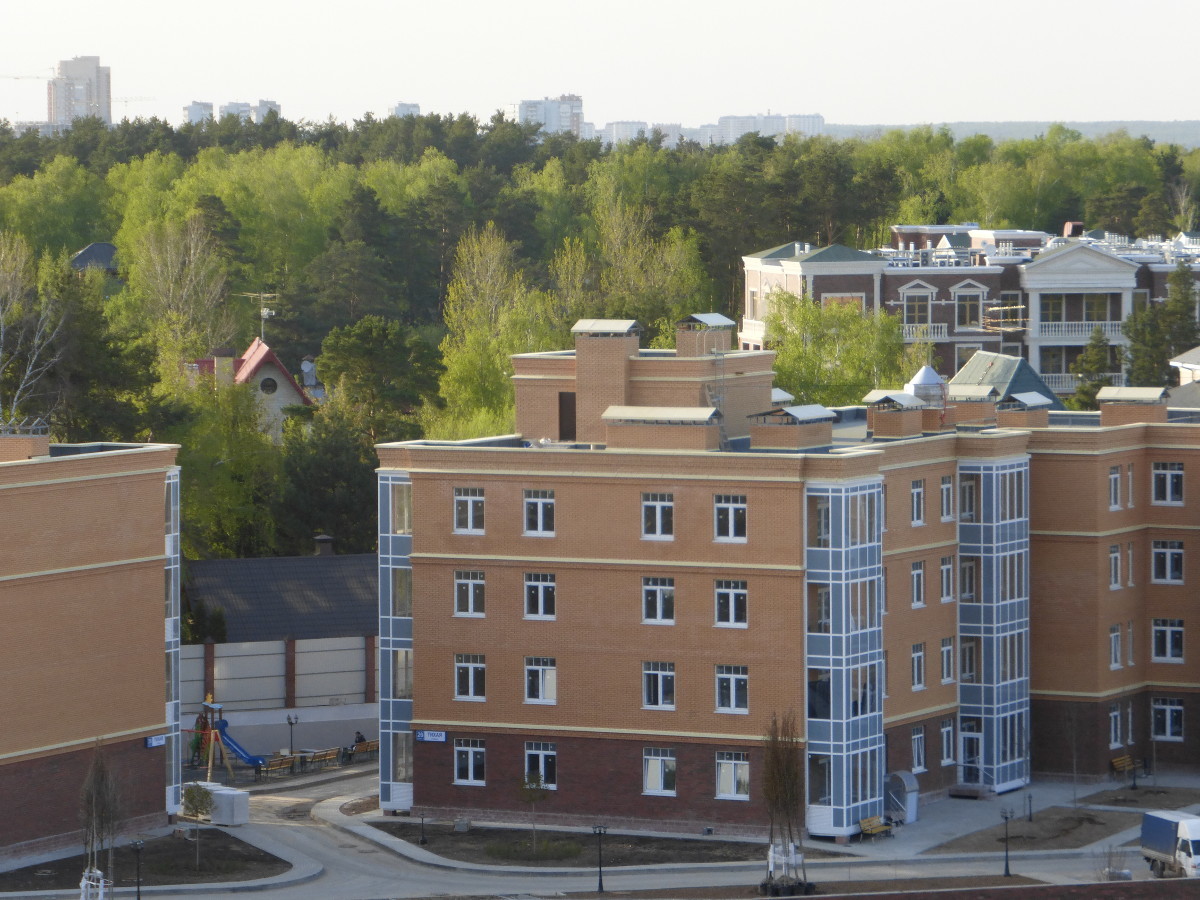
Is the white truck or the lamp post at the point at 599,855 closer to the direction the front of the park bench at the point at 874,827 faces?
the white truck

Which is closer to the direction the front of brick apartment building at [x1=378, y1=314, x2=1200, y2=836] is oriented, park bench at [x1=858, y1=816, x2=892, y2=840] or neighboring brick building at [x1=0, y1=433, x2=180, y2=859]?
the park bench

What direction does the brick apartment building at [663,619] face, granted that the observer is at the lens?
facing the viewer and to the right of the viewer

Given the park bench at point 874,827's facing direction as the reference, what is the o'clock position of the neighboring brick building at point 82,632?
The neighboring brick building is roughly at 4 o'clock from the park bench.

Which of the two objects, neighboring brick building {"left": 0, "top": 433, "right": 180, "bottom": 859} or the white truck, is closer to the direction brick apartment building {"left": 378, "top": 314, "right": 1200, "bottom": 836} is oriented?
the white truck

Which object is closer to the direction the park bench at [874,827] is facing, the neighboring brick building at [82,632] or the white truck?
the white truck

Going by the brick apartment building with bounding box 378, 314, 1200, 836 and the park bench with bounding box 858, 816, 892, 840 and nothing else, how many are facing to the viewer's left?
0

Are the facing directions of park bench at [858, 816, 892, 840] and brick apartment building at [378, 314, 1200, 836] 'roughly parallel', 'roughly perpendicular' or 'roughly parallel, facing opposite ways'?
roughly parallel

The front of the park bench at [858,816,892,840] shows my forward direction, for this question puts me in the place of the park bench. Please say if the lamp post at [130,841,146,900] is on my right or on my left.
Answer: on my right

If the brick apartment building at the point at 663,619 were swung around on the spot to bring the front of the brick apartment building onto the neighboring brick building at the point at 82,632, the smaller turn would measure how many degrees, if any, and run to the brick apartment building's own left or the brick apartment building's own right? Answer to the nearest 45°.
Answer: approximately 135° to the brick apartment building's own right

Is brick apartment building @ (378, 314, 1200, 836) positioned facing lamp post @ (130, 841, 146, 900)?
no

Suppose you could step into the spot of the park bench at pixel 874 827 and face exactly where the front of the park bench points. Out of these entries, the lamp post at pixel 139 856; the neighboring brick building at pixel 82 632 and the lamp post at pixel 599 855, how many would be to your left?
0

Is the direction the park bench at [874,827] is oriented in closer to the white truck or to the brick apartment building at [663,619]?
the white truck

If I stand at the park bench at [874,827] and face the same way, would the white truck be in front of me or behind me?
in front

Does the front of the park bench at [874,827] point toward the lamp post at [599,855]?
no
